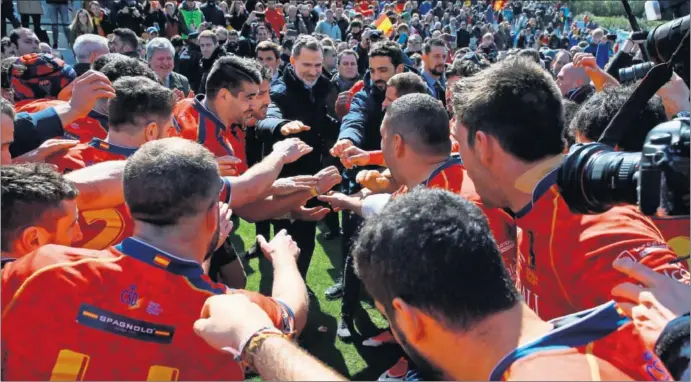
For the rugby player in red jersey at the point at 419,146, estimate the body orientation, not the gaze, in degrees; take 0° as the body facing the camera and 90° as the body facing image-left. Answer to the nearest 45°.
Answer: approximately 135°

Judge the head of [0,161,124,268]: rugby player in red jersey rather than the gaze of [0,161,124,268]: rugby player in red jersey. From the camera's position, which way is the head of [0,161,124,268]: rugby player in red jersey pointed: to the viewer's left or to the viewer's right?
to the viewer's right

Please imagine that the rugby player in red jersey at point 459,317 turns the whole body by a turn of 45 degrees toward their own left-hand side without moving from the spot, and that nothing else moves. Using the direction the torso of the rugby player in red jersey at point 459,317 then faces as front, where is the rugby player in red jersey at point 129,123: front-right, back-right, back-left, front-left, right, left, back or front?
front-right

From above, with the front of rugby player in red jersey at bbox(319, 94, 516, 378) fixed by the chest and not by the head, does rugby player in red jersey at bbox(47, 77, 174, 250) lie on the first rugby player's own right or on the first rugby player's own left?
on the first rugby player's own left

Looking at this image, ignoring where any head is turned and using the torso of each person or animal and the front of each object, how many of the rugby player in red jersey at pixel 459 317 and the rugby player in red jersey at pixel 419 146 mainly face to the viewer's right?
0

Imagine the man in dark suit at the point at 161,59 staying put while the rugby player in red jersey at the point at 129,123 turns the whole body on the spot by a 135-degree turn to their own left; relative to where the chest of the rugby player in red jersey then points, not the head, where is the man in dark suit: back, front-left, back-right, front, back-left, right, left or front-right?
right

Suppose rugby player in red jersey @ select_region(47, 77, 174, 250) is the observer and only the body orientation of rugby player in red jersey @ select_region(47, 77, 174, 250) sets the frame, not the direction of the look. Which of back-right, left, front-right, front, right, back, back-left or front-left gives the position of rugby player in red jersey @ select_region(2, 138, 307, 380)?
back-right

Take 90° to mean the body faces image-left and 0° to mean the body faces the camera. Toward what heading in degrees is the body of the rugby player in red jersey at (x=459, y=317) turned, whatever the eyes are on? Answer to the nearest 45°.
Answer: approximately 135°

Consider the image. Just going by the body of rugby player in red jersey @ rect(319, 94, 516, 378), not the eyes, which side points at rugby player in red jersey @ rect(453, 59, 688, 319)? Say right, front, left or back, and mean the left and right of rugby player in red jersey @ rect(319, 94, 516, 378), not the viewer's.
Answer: back

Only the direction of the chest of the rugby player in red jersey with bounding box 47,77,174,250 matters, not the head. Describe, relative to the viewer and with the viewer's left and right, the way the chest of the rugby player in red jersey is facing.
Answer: facing away from the viewer and to the right of the viewer

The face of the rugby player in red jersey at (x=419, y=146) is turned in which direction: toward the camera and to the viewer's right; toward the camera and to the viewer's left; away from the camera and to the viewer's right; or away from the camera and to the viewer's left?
away from the camera and to the viewer's left

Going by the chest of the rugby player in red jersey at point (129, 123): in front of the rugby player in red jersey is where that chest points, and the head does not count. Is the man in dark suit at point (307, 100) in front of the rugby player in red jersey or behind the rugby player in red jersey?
in front

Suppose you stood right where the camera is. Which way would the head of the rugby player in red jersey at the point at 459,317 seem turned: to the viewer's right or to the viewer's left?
to the viewer's left

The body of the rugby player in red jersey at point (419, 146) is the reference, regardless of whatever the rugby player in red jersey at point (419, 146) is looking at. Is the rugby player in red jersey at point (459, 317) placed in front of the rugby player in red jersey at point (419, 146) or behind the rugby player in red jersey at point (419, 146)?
behind
